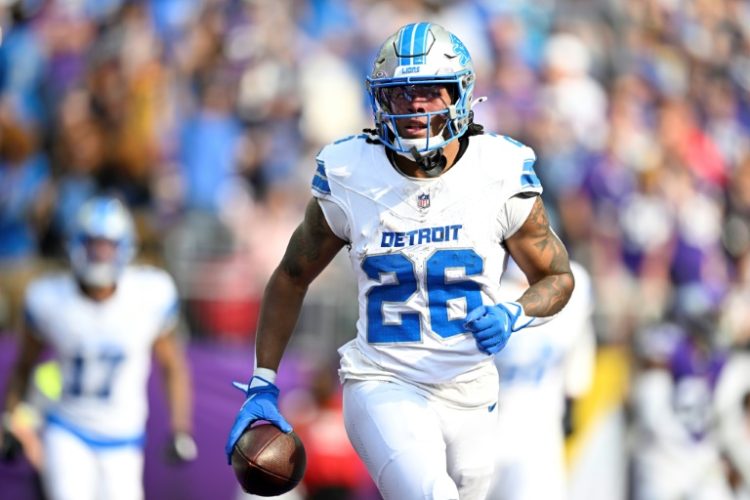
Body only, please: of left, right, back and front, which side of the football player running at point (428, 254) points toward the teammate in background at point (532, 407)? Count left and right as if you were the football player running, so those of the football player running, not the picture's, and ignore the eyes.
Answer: back

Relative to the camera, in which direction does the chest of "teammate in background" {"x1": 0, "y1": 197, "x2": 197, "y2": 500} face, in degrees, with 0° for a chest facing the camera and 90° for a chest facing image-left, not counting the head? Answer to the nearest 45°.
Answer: approximately 0°

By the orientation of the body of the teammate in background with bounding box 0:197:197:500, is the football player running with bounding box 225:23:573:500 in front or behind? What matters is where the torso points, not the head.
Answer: in front

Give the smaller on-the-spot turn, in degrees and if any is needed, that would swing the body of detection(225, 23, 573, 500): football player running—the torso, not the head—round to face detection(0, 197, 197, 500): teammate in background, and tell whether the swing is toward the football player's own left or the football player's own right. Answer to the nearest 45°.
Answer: approximately 135° to the football player's own right

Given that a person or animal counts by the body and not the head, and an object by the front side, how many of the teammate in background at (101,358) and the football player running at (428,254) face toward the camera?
2

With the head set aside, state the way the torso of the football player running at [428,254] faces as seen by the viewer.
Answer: toward the camera
